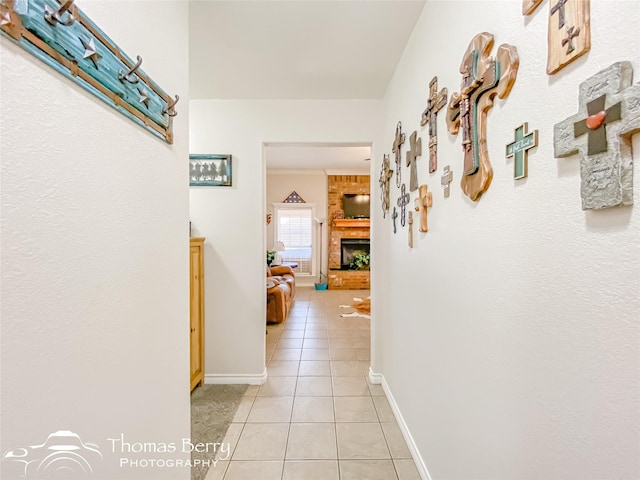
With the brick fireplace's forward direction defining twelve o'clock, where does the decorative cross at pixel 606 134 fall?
The decorative cross is roughly at 12 o'clock from the brick fireplace.

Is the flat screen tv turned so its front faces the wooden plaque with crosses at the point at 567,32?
yes

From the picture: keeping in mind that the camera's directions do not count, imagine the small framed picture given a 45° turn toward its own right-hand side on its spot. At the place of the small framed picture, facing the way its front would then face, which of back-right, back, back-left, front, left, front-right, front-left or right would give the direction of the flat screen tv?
back

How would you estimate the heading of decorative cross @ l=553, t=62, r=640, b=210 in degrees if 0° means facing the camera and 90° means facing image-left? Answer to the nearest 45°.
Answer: approximately 45°

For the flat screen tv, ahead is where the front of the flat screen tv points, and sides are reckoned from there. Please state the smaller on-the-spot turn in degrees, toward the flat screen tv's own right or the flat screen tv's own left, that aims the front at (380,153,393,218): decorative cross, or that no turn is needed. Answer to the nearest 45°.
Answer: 0° — it already faces it

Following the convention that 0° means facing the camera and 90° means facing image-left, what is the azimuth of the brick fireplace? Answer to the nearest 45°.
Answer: approximately 0°

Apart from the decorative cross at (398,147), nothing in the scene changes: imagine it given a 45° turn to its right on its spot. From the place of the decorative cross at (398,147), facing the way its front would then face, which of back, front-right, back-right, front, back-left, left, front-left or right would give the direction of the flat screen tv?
front-right

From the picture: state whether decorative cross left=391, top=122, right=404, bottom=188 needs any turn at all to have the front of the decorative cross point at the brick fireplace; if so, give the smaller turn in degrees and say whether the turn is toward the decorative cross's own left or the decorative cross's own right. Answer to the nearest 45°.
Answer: approximately 90° to the decorative cross's own right

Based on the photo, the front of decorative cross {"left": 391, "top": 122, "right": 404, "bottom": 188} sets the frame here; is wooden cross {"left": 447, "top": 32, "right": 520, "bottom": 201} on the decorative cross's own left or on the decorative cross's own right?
on the decorative cross's own left

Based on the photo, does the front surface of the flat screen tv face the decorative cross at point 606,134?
yes

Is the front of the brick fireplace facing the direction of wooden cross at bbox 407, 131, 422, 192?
yes
